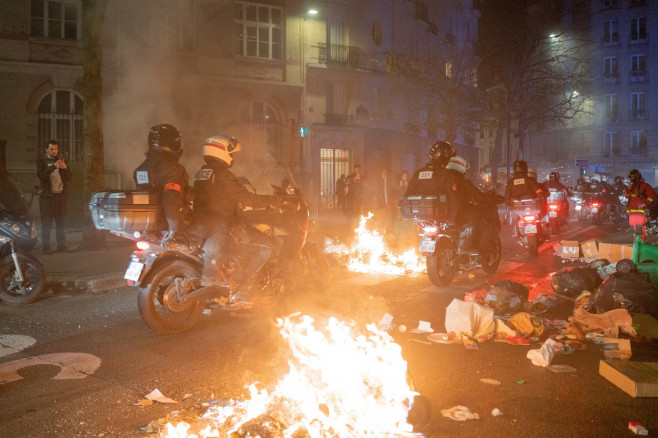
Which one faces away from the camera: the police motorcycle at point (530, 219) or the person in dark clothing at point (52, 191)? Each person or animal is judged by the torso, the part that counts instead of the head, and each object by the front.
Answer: the police motorcycle

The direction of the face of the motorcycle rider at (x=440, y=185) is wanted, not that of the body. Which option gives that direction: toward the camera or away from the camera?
away from the camera

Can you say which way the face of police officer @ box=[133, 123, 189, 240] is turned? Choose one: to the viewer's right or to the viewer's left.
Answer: to the viewer's right

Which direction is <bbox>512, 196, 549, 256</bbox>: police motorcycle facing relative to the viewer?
away from the camera

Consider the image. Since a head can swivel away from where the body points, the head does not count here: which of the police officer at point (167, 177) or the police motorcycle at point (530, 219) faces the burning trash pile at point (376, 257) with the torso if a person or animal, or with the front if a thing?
the police officer

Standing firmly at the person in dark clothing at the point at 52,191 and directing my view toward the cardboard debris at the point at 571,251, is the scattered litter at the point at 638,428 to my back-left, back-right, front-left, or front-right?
front-right

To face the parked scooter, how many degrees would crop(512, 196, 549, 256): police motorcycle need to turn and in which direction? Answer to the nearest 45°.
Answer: approximately 135° to its left

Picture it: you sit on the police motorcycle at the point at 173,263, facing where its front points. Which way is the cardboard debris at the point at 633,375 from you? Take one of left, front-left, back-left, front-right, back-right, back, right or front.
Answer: right

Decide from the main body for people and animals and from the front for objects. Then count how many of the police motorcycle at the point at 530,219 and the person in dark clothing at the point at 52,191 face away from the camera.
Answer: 1

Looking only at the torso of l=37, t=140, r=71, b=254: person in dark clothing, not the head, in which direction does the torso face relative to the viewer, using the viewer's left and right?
facing the viewer and to the right of the viewer

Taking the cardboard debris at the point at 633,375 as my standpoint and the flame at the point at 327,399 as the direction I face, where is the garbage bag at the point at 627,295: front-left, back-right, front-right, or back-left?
back-right

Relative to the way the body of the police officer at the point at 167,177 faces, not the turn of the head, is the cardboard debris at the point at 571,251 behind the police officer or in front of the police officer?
in front

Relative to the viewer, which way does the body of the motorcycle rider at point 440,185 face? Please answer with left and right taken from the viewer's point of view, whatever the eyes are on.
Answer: facing away from the viewer and to the right of the viewer

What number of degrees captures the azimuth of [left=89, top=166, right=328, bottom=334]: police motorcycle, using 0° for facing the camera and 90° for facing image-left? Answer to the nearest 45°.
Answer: approximately 225°

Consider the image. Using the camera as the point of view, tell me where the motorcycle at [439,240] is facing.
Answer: facing away from the viewer and to the right of the viewer
